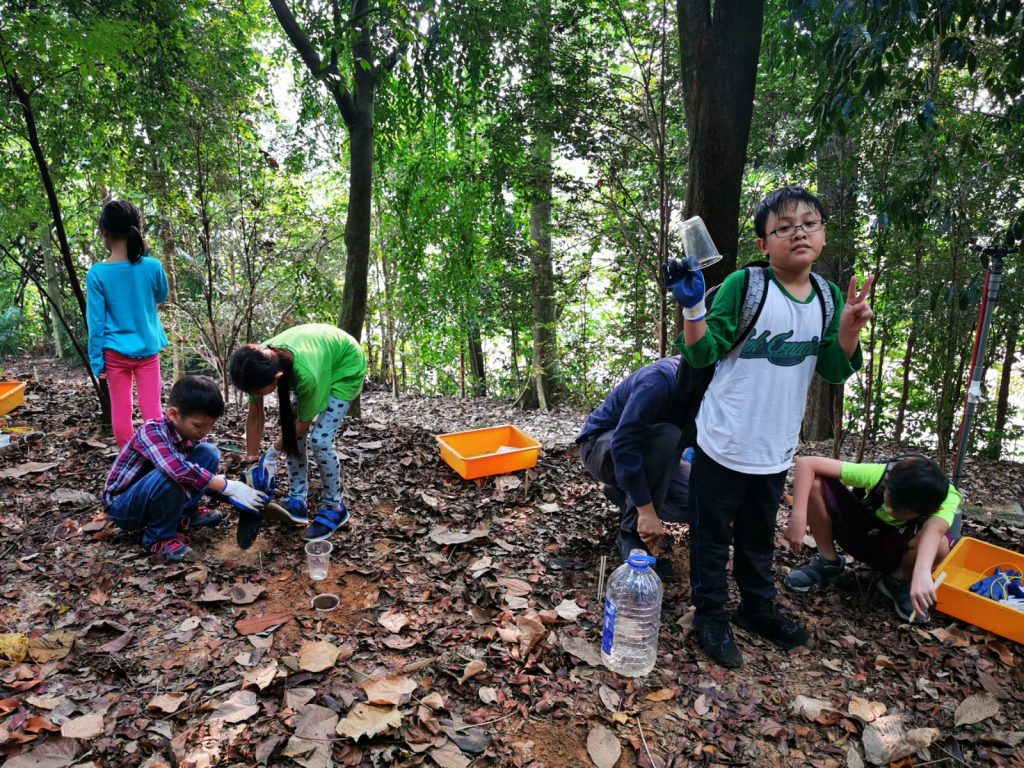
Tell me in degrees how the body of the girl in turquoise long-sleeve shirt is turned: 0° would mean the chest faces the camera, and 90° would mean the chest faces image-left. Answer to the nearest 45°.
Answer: approximately 180°

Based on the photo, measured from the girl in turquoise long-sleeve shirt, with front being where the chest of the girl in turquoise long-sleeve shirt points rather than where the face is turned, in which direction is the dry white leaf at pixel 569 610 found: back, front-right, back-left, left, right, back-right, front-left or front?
back-right

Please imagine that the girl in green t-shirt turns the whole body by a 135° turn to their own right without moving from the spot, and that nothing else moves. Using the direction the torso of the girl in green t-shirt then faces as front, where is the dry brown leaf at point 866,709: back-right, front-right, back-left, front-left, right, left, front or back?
back-right

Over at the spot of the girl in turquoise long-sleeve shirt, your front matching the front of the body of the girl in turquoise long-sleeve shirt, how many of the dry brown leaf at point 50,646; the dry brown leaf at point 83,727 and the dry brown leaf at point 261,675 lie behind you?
3

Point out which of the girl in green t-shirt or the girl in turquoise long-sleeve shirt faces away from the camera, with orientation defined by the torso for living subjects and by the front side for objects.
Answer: the girl in turquoise long-sleeve shirt

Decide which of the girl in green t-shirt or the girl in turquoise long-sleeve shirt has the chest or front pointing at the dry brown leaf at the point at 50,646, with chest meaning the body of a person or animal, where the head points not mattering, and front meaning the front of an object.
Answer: the girl in green t-shirt

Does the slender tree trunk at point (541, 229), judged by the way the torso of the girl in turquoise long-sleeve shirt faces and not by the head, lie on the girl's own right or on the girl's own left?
on the girl's own right

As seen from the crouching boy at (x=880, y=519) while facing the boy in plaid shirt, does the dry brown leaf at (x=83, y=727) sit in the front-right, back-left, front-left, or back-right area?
front-left

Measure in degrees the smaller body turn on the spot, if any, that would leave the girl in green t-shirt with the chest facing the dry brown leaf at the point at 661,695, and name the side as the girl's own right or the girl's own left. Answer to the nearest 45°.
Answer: approximately 90° to the girl's own left

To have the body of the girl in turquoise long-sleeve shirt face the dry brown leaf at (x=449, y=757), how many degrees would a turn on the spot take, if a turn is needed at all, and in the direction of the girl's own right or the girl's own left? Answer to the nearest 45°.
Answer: approximately 180°

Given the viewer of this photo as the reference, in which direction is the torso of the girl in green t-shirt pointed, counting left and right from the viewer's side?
facing the viewer and to the left of the viewer

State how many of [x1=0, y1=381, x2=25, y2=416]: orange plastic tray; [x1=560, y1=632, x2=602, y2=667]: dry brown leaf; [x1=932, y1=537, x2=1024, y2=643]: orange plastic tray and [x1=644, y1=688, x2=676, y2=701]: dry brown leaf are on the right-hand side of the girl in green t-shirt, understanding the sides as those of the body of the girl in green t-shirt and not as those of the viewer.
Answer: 1

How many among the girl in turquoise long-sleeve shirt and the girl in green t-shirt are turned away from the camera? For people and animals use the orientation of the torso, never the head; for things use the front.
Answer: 1
